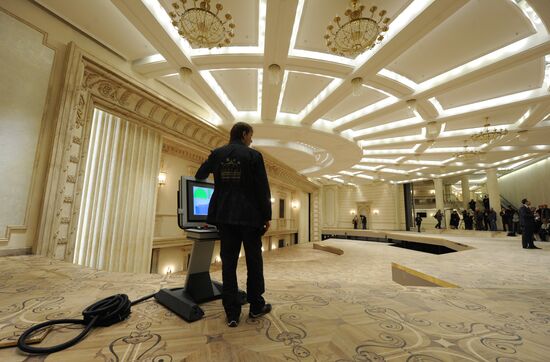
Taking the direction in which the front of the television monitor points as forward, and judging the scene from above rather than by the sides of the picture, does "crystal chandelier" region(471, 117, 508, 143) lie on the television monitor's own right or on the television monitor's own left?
on the television monitor's own left

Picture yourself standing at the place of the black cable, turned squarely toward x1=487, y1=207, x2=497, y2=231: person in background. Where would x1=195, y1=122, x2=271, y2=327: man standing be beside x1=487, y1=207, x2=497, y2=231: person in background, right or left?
right

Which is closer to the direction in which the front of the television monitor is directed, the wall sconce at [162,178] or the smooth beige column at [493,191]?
the smooth beige column

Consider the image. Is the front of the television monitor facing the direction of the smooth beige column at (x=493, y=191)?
no

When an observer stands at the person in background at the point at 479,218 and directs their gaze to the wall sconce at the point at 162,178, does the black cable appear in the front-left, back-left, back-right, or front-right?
front-left

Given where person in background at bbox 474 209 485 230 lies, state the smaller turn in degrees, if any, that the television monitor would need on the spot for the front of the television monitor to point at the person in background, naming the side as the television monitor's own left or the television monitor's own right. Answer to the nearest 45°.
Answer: approximately 90° to the television monitor's own left

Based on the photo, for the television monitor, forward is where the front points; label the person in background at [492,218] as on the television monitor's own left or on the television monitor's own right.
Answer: on the television monitor's own left

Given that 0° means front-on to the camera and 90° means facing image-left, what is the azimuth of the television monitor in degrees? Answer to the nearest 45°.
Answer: approximately 315°

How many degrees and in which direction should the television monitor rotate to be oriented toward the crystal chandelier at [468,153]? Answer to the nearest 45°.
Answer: approximately 90° to its left

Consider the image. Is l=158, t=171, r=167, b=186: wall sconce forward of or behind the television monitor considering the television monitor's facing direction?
behind
